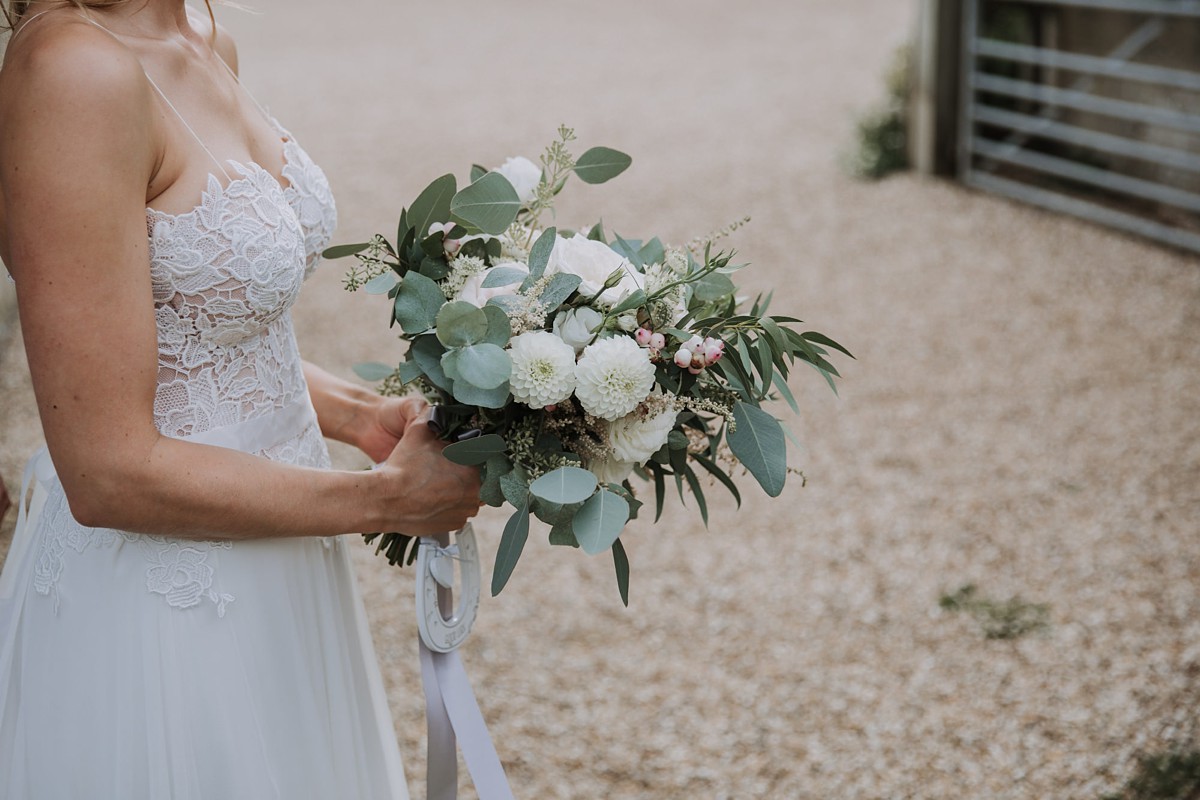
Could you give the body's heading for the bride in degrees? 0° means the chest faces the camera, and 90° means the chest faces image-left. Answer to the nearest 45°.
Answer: approximately 315°

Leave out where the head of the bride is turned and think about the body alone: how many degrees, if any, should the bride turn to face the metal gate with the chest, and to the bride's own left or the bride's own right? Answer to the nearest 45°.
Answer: approximately 90° to the bride's own left
